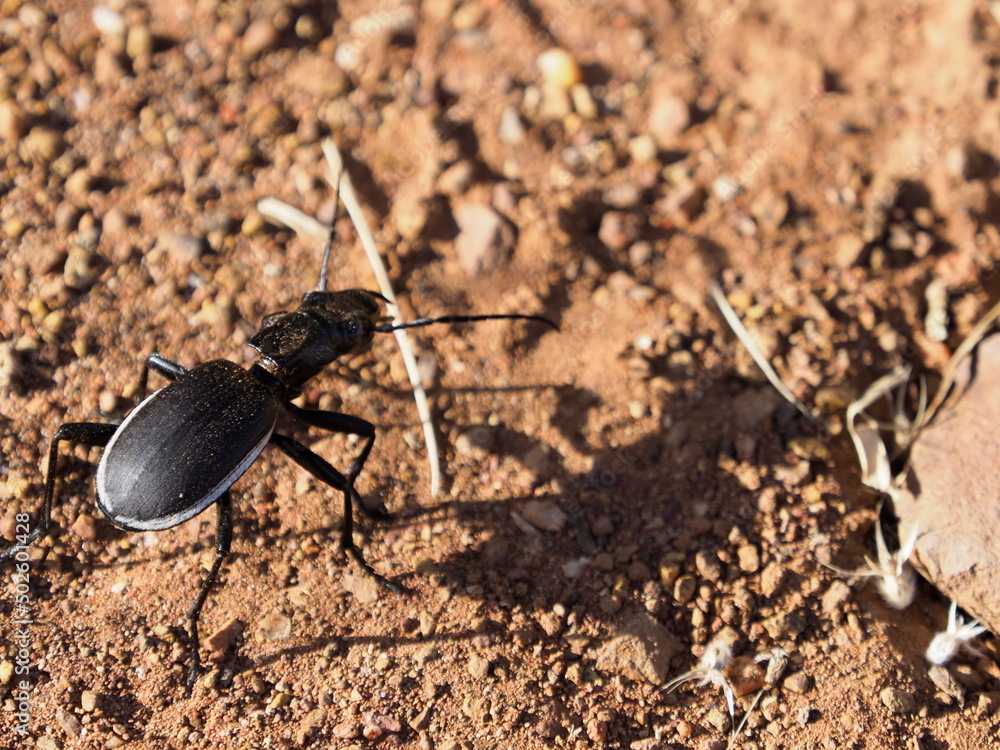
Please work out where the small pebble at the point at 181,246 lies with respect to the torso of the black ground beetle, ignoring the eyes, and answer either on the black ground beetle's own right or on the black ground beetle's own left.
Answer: on the black ground beetle's own left

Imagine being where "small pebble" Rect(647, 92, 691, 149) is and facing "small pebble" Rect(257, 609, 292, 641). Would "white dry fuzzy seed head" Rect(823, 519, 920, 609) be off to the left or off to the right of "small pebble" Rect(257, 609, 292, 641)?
left

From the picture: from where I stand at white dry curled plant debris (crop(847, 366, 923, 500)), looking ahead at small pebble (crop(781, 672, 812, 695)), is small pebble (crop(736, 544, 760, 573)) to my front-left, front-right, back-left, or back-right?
front-right

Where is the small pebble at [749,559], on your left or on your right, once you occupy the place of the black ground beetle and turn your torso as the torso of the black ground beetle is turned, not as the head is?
on your right

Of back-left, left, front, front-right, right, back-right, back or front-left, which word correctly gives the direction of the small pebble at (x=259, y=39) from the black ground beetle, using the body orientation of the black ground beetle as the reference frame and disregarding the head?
front-left

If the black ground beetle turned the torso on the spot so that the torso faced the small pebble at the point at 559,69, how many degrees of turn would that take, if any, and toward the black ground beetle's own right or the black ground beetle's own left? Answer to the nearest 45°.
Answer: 0° — it already faces it

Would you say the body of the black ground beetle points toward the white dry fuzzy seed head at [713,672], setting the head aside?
no

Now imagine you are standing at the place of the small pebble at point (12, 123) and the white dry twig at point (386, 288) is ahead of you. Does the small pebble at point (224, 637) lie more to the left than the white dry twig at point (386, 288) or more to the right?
right

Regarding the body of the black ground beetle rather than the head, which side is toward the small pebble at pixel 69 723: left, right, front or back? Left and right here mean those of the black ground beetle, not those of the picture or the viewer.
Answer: back

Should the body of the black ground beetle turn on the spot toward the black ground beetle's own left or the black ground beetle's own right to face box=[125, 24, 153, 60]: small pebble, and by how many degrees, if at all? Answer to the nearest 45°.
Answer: approximately 45° to the black ground beetle's own left

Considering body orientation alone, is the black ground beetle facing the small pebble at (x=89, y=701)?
no

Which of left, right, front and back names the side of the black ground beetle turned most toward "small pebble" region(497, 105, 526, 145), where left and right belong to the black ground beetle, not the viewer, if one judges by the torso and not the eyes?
front

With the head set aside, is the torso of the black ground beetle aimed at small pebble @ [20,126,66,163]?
no

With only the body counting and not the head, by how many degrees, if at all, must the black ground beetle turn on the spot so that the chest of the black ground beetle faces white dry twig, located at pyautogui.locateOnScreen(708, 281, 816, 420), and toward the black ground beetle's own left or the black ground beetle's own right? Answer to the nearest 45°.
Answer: approximately 45° to the black ground beetle's own right

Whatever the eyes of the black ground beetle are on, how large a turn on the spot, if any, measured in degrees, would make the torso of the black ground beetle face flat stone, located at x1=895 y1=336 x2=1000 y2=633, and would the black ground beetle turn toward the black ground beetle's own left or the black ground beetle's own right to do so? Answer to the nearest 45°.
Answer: approximately 45° to the black ground beetle's own right

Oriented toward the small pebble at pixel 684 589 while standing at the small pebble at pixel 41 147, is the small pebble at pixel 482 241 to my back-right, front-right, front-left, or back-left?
front-left

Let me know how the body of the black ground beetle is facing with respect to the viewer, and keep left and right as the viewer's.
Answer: facing away from the viewer and to the right of the viewer
